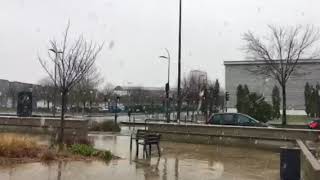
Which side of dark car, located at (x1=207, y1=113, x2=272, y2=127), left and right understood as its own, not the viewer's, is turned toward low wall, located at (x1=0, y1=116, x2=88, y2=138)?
back

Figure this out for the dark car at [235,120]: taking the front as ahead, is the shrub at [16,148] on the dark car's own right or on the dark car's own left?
on the dark car's own right

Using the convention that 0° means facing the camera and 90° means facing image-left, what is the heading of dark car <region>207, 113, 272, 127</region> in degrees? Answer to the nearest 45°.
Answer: approximately 270°

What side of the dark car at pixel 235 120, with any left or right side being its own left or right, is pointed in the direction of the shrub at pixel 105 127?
back

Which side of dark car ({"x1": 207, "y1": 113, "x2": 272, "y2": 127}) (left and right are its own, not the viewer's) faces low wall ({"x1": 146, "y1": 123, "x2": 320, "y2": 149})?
right

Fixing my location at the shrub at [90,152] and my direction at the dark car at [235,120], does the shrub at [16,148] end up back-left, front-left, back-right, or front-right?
back-left
